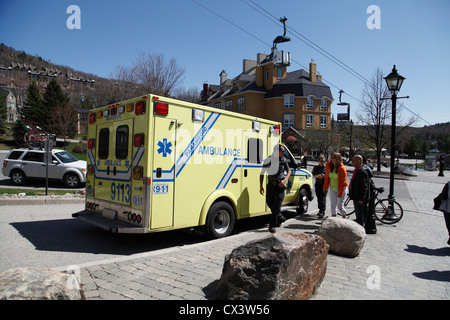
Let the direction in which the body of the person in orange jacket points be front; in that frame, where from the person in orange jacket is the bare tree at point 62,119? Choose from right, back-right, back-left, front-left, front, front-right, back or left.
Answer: right

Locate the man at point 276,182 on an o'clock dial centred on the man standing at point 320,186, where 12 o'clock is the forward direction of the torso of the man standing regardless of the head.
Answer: The man is roughly at 2 o'clock from the man standing.

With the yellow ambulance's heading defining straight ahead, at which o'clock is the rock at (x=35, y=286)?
The rock is roughly at 5 o'clock from the yellow ambulance.

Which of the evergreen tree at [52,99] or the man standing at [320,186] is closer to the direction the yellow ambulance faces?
the man standing

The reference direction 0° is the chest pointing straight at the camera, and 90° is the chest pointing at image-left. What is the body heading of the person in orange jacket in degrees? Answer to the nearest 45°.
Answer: approximately 45°

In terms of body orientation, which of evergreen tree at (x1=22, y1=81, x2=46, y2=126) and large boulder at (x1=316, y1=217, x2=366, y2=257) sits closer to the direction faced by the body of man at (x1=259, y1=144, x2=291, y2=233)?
the large boulder

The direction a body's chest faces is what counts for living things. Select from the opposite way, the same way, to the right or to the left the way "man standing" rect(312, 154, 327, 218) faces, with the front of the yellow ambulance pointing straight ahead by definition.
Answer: to the right

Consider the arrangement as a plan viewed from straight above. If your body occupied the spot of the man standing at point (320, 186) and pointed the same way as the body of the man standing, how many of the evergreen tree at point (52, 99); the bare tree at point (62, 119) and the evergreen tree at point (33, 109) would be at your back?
3

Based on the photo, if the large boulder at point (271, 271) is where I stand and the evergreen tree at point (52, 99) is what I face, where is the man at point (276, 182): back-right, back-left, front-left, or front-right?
front-right

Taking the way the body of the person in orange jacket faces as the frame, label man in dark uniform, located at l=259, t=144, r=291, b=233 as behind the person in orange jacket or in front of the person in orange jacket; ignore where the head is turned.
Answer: in front
